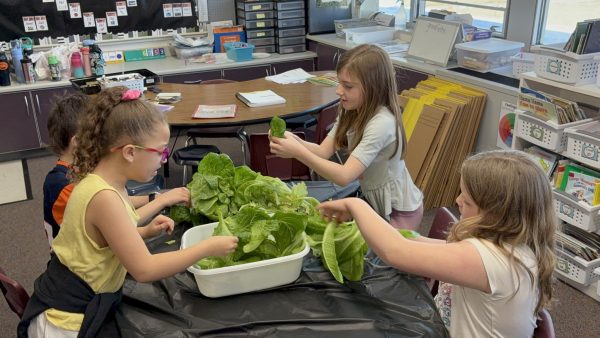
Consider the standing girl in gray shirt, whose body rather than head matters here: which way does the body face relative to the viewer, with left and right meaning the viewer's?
facing to the left of the viewer

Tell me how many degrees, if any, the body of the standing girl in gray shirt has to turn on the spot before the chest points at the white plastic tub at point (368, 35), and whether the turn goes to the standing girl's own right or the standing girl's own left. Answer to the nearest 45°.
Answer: approximately 90° to the standing girl's own right

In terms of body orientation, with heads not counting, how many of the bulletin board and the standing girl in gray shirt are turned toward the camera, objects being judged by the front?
1

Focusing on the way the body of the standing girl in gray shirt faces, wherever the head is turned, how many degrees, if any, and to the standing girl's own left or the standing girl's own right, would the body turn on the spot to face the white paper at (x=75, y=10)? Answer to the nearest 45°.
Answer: approximately 45° to the standing girl's own right

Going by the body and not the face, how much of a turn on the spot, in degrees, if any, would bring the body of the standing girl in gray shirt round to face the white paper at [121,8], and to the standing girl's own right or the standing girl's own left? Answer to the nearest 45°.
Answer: approximately 45° to the standing girl's own right

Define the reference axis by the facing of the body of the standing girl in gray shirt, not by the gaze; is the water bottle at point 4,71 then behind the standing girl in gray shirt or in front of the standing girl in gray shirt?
in front

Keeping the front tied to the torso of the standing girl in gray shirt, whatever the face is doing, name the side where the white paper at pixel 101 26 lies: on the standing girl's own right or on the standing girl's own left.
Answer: on the standing girl's own right

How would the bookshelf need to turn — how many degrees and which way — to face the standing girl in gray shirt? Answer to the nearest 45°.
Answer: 0° — it already faces them

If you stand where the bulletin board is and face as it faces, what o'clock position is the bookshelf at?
The bookshelf is roughly at 11 o'clock from the bulletin board.

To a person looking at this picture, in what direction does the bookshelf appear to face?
facing the viewer and to the left of the viewer

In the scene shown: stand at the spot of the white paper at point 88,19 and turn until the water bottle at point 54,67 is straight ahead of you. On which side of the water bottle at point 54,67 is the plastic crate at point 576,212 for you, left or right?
left

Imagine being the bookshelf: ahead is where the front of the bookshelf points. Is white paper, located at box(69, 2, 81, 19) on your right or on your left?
on your right

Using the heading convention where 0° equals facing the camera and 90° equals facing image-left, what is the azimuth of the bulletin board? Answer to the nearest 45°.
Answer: approximately 0°
